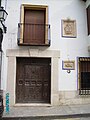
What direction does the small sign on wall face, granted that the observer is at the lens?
facing the viewer

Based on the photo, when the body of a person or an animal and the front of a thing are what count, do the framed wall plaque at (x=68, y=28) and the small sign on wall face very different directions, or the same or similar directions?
same or similar directions

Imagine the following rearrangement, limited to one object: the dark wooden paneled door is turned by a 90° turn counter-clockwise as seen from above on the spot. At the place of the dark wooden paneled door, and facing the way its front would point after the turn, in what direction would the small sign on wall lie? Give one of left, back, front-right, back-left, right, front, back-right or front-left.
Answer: front

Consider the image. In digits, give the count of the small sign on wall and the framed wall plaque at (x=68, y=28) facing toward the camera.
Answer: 2

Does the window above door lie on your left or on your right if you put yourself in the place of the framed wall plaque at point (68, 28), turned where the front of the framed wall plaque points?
on your right

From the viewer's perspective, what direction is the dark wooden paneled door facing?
toward the camera
